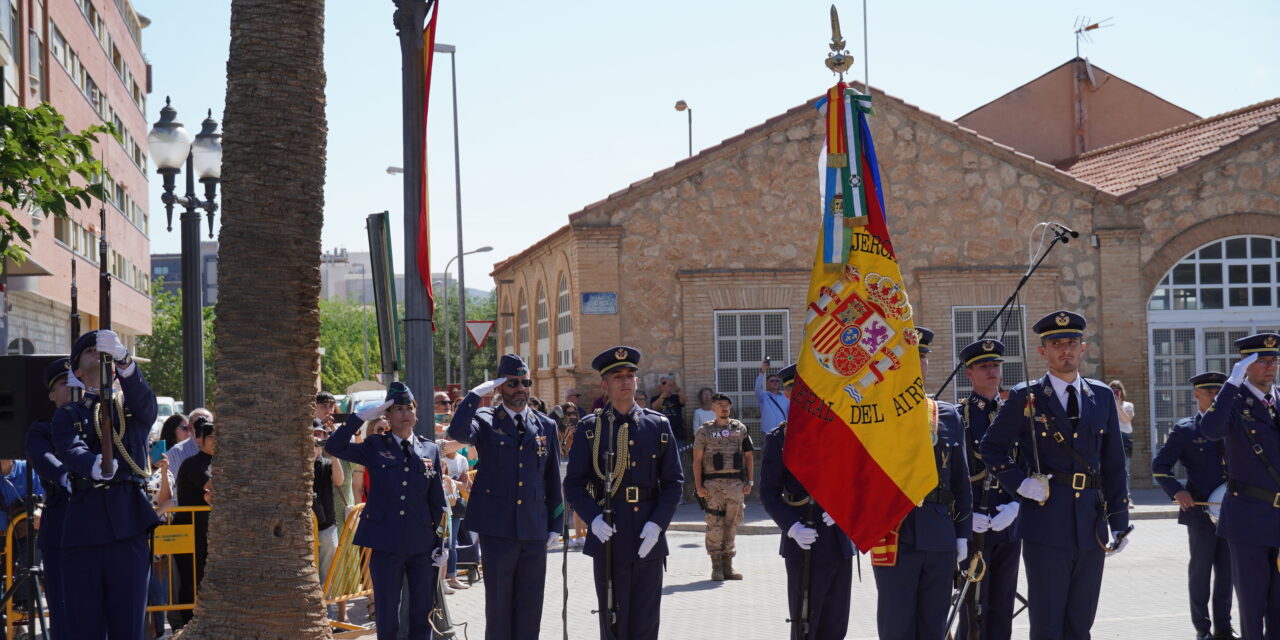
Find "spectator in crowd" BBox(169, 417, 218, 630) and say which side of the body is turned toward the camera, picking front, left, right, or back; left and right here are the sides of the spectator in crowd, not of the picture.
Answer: right

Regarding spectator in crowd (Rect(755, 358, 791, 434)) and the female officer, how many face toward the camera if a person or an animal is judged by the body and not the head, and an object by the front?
2

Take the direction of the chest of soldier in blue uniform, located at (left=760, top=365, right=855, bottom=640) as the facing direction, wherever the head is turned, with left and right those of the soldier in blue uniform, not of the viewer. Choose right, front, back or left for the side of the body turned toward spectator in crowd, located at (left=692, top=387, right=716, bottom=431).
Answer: back

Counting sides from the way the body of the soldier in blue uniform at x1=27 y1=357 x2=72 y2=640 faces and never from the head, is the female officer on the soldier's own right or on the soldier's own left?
on the soldier's own left

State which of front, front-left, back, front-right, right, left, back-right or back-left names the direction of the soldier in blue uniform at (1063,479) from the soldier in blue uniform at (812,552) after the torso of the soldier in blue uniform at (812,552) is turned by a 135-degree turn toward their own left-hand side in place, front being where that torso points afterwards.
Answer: front-right

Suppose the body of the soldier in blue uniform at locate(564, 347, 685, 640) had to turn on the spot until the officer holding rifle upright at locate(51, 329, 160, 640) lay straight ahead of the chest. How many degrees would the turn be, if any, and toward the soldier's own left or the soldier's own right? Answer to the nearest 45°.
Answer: approximately 90° to the soldier's own right
